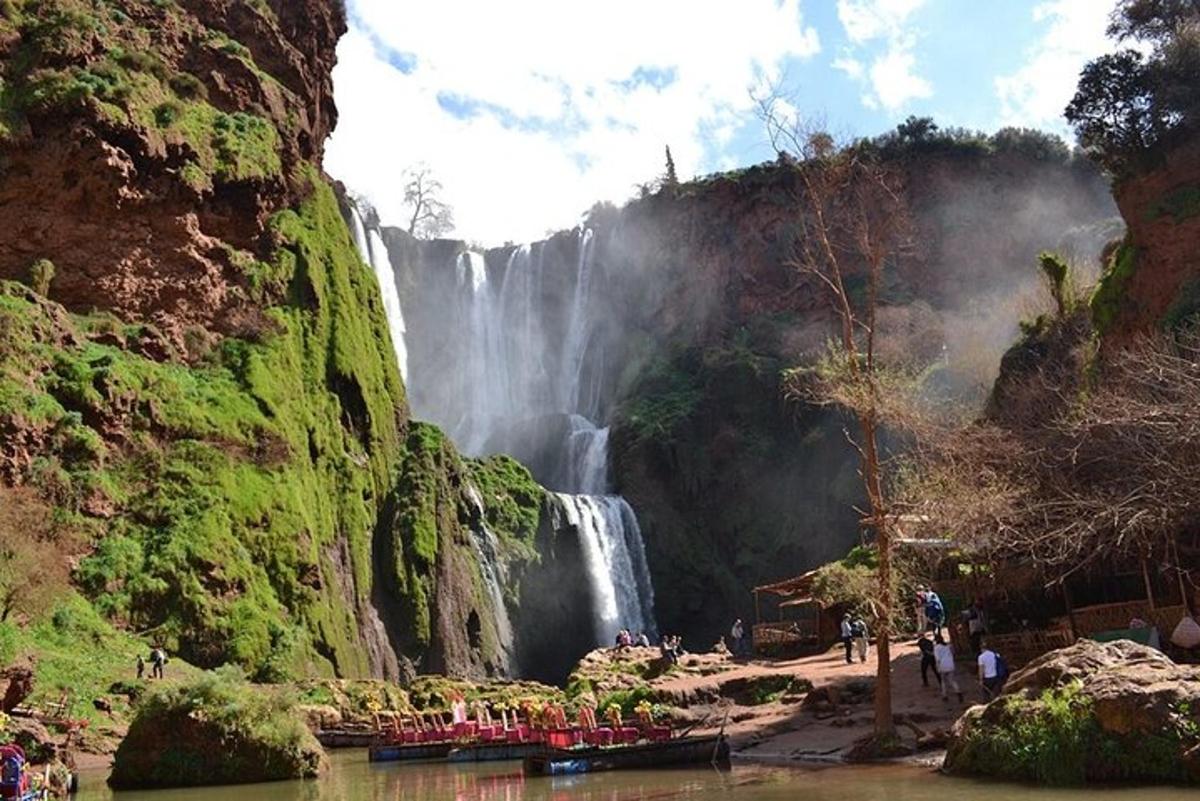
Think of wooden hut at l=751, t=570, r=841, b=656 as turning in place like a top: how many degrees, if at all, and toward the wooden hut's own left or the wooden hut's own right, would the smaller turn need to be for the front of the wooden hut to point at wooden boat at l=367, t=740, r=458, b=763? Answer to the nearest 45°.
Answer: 0° — it already faces it

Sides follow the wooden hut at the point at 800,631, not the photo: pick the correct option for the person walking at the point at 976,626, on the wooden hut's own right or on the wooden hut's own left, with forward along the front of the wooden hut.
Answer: on the wooden hut's own left

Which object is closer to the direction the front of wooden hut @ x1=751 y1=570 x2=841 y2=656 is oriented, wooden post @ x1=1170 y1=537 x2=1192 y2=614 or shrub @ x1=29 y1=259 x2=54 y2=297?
the shrub

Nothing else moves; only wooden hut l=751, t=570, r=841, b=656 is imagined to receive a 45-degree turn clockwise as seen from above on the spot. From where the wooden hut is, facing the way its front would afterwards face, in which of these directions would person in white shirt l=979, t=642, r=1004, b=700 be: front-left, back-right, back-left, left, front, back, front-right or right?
left

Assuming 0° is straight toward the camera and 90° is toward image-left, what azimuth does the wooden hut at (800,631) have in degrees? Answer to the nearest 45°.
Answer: approximately 45°

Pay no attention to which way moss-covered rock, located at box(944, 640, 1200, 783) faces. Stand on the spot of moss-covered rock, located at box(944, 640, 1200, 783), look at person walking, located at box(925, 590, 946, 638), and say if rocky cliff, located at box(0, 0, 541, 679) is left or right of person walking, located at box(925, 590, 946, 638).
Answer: left
